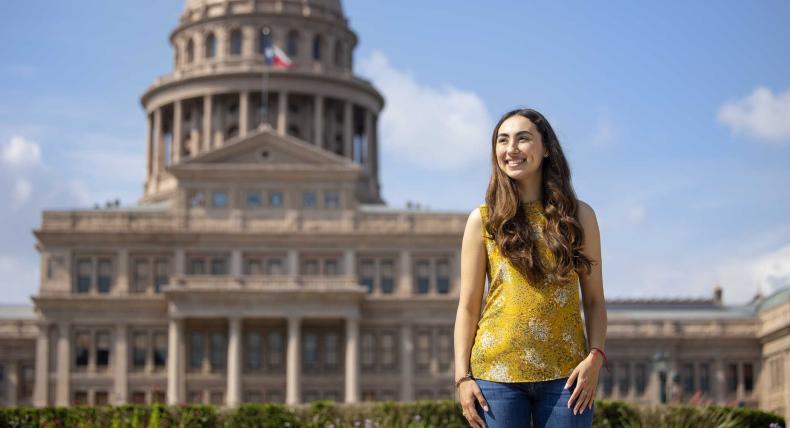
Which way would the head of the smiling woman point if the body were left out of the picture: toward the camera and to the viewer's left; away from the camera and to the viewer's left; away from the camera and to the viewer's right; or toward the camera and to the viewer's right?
toward the camera and to the viewer's left

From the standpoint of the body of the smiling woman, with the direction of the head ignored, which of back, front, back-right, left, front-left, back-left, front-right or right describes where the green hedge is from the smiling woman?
back

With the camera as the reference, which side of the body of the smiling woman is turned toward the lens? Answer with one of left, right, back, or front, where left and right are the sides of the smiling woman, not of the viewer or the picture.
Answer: front
